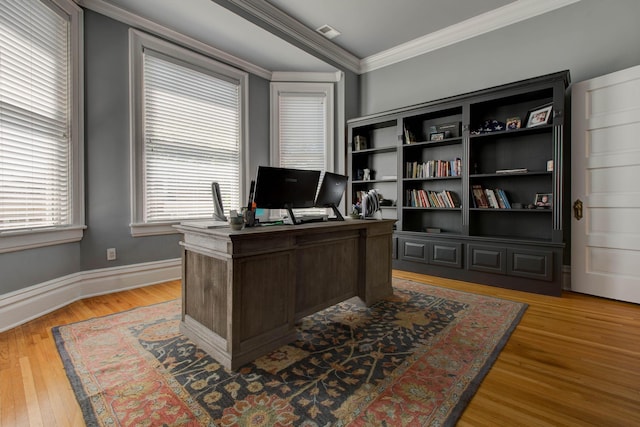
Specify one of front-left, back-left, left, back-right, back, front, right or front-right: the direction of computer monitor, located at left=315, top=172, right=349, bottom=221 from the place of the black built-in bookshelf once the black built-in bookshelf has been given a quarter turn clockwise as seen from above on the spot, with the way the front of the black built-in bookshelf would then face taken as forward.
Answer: left

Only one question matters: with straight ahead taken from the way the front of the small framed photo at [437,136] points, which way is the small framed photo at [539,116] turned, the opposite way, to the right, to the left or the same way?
the same way

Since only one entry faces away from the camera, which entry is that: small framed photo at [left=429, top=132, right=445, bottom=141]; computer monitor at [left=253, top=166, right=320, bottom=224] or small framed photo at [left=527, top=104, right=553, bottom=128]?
the computer monitor

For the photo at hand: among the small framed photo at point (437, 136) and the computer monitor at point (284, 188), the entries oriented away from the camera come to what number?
1

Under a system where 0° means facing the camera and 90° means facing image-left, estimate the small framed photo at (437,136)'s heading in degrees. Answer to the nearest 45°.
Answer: approximately 45°

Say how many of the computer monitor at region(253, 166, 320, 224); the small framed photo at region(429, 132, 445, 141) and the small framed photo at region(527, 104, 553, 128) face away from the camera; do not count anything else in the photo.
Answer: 1

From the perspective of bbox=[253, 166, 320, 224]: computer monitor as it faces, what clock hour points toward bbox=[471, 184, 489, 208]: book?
The book is roughly at 2 o'clock from the computer monitor.

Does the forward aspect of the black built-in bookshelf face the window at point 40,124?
yes

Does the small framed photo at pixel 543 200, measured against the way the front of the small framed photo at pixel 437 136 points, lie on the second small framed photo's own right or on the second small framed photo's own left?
on the second small framed photo's own left

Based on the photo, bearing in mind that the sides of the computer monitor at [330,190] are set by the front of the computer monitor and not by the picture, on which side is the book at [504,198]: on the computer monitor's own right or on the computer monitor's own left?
on the computer monitor's own right

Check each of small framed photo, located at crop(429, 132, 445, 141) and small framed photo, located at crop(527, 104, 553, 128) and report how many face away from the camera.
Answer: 0

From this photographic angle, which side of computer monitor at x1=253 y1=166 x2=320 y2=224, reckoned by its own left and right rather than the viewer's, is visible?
back

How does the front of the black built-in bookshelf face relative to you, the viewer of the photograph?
facing the viewer and to the left of the viewer

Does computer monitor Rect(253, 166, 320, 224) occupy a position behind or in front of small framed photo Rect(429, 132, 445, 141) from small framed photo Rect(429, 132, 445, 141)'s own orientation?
in front

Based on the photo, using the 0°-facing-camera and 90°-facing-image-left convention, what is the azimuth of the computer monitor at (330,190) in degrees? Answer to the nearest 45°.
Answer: approximately 135°

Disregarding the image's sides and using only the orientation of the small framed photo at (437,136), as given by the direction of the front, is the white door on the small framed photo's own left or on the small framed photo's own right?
on the small framed photo's own left

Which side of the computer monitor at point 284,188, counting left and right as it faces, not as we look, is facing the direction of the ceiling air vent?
front
